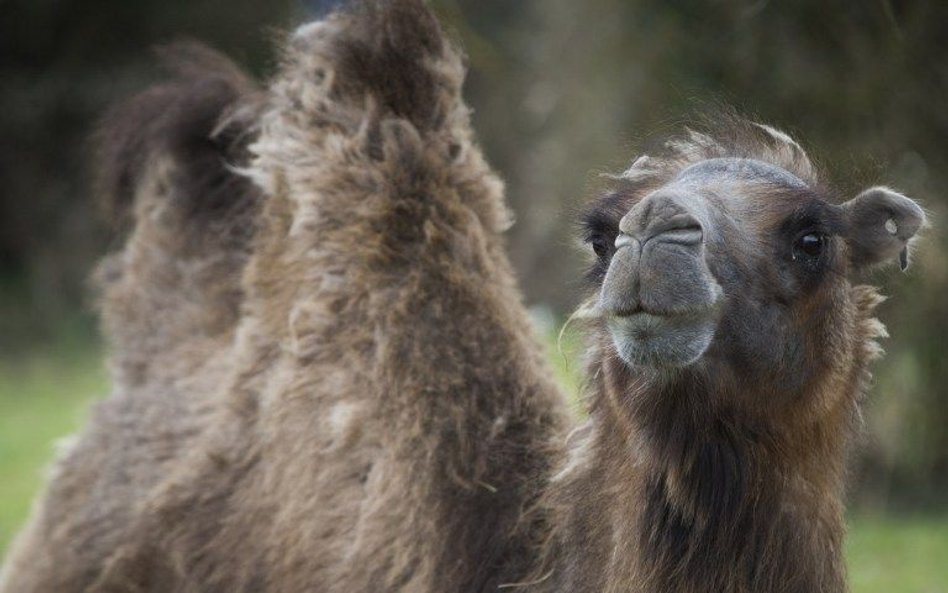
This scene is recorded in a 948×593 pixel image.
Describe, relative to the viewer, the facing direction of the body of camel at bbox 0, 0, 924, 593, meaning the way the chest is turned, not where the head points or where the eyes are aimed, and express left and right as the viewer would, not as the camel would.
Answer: facing the viewer and to the right of the viewer
